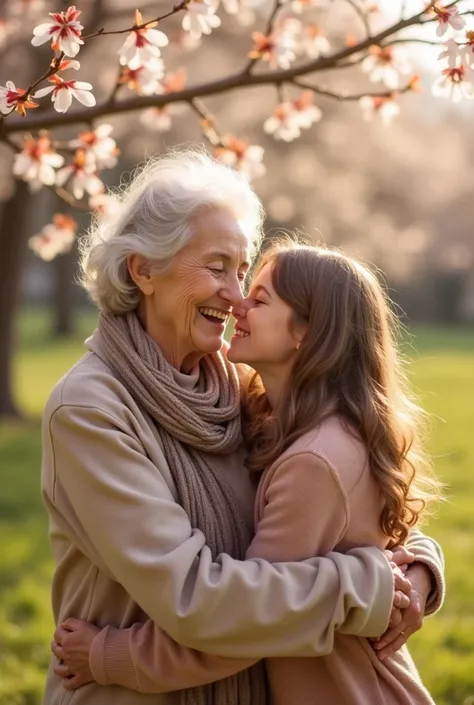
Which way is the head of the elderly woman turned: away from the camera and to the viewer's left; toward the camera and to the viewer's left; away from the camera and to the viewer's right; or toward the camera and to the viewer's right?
toward the camera and to the viewer's right

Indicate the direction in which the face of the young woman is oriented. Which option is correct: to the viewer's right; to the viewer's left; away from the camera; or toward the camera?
to the viewer's left

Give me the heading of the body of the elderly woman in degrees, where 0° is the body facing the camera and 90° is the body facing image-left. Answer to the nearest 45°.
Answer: approximately 315°

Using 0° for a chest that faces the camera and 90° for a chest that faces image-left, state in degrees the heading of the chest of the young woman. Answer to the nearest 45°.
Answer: approximately 90°
